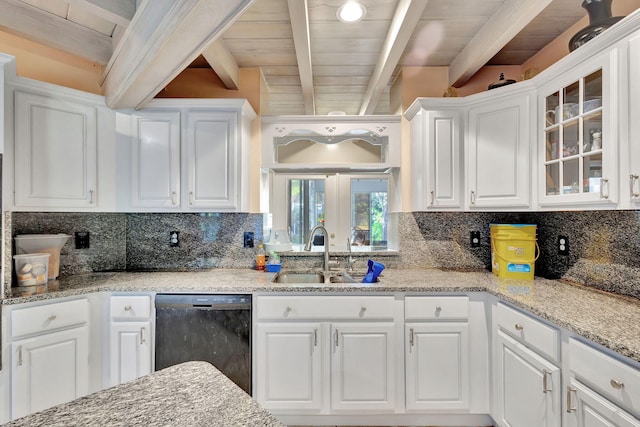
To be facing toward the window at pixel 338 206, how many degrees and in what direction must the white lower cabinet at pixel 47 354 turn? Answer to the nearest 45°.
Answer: approximately 45° to its left

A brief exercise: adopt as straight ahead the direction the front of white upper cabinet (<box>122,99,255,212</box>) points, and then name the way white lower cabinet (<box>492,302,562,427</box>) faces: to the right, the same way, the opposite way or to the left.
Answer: to the right

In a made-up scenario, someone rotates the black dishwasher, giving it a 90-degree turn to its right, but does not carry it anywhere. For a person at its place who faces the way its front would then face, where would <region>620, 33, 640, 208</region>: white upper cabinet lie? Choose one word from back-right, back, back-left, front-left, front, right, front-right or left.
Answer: back-left

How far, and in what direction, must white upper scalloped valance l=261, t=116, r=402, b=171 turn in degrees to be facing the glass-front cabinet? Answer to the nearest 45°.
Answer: approximately 45° to its left

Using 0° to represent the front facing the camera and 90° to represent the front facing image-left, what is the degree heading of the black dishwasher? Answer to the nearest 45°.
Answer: approximately 0°

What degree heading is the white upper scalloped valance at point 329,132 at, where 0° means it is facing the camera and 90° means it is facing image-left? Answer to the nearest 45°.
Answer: approximately 0°

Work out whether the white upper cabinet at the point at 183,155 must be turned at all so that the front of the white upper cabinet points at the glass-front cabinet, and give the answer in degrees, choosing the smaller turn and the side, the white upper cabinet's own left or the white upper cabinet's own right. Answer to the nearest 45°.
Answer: approximately 45° to the white upper cabinet's own left

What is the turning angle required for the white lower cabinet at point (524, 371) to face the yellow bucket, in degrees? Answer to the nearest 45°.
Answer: approximately 135° to its right

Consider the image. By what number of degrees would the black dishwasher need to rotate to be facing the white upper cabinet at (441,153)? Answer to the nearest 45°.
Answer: approximately 90° to its left

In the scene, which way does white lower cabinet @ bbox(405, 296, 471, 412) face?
toward the camera

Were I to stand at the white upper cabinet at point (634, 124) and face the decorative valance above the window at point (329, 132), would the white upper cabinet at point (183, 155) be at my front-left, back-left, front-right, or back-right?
front-left

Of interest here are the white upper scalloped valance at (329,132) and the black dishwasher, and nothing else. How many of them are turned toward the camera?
2

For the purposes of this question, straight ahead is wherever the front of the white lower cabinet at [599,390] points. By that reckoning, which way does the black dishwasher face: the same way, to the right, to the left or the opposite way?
to the left
